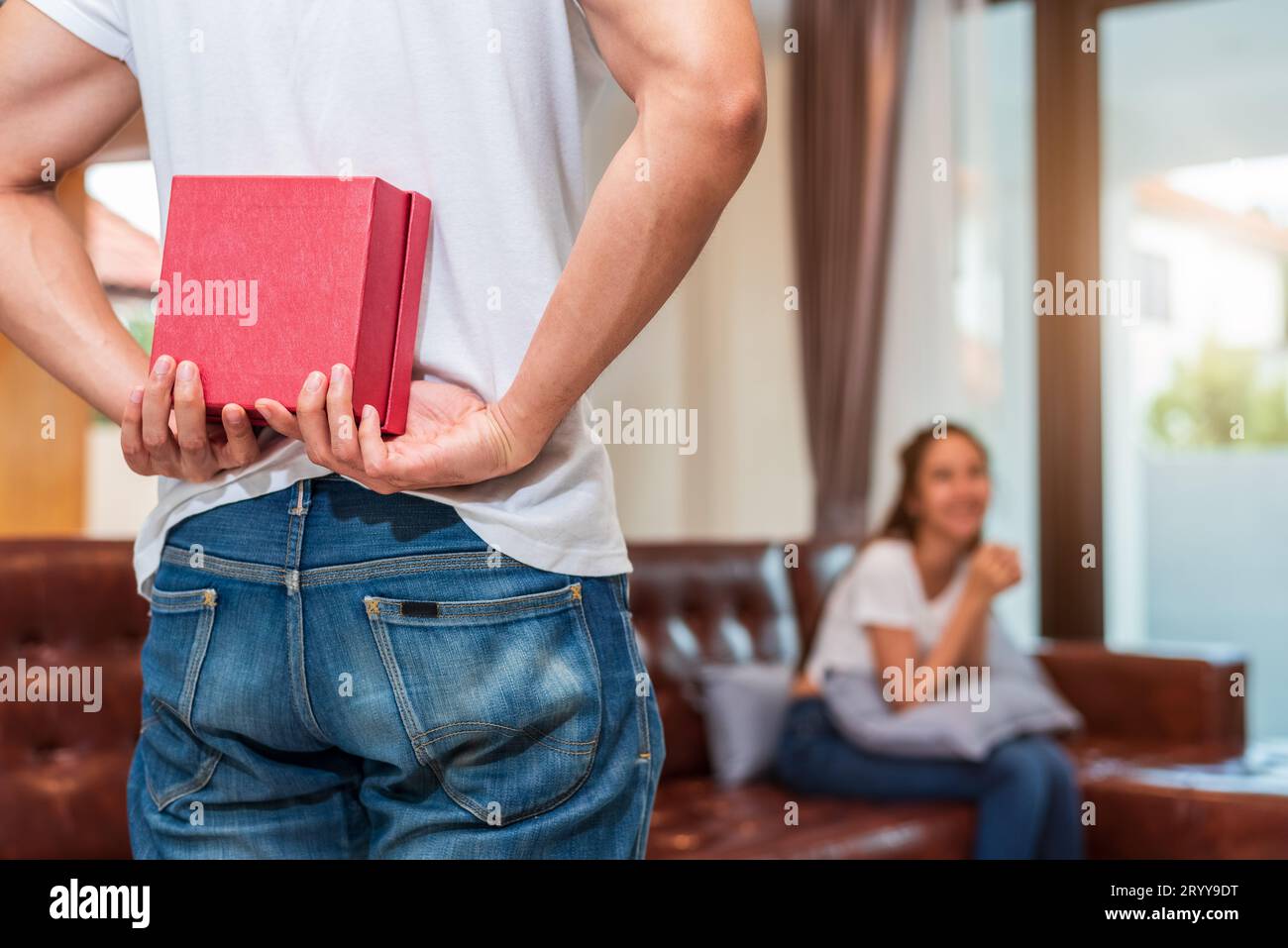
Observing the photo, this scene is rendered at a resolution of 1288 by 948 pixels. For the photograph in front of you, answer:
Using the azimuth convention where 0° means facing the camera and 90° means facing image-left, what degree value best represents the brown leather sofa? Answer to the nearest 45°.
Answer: approximately 0°
